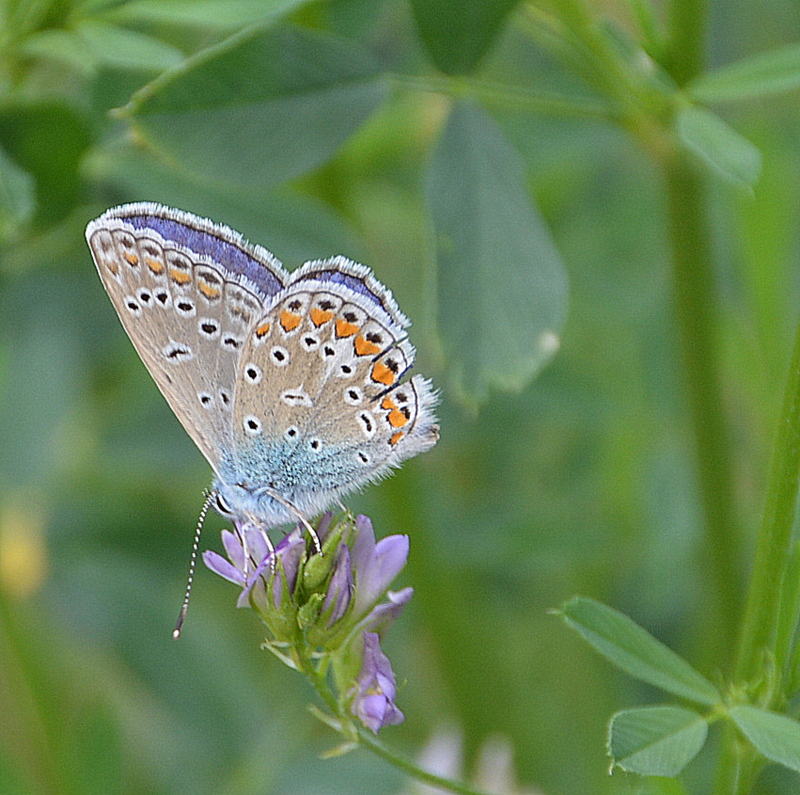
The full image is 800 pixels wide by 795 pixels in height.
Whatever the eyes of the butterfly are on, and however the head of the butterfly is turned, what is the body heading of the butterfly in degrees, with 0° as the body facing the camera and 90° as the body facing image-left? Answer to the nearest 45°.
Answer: approximately 90°
